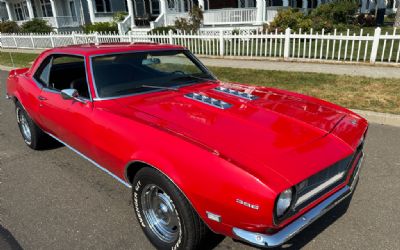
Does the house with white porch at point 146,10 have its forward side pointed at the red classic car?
yes

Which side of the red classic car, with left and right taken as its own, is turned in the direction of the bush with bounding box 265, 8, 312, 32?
left

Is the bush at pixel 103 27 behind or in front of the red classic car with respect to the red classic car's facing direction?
behind

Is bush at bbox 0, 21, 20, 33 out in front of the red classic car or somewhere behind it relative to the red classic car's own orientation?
behind

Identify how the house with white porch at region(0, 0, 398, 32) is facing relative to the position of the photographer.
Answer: facing the viewer

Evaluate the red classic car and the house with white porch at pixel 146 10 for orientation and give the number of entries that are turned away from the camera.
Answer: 0

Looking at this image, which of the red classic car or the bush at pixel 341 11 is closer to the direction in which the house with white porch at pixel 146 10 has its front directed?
the red classic car

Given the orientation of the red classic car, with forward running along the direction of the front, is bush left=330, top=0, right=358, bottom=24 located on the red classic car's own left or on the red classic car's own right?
on the red classic car's own left

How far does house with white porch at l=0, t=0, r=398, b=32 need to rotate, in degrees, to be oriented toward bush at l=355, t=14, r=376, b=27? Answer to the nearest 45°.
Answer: approximately 90° to its left

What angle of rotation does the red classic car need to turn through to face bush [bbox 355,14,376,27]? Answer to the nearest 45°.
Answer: approximately 90° to its left

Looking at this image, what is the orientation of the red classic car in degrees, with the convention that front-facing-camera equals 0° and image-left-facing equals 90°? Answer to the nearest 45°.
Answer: approximately 315°

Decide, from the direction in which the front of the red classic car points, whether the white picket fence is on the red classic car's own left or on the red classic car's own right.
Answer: on the red classic car's own left

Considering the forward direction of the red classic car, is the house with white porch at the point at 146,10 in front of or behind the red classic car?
behind
